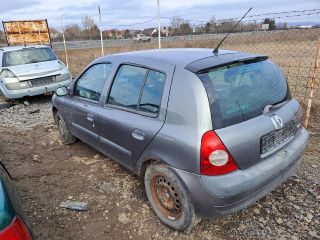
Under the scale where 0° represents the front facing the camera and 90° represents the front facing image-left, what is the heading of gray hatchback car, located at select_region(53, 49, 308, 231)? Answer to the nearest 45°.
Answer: approximately 135°

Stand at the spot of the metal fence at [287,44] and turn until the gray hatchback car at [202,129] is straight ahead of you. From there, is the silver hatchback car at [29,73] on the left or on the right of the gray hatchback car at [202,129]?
right

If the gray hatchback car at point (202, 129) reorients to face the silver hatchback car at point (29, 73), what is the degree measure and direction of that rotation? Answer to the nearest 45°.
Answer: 0° — it already faces it

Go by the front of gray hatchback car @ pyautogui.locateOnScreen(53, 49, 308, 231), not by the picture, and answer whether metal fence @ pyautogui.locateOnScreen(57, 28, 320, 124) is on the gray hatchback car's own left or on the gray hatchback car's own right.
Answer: on the gray hatchback car's own right

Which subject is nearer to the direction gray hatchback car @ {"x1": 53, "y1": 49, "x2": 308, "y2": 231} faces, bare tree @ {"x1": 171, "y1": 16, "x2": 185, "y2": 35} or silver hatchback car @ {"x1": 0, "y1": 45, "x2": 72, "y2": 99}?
the silver hatchback car

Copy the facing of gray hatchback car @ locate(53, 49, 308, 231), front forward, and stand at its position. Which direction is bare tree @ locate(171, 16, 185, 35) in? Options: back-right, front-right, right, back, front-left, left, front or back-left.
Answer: front-right
